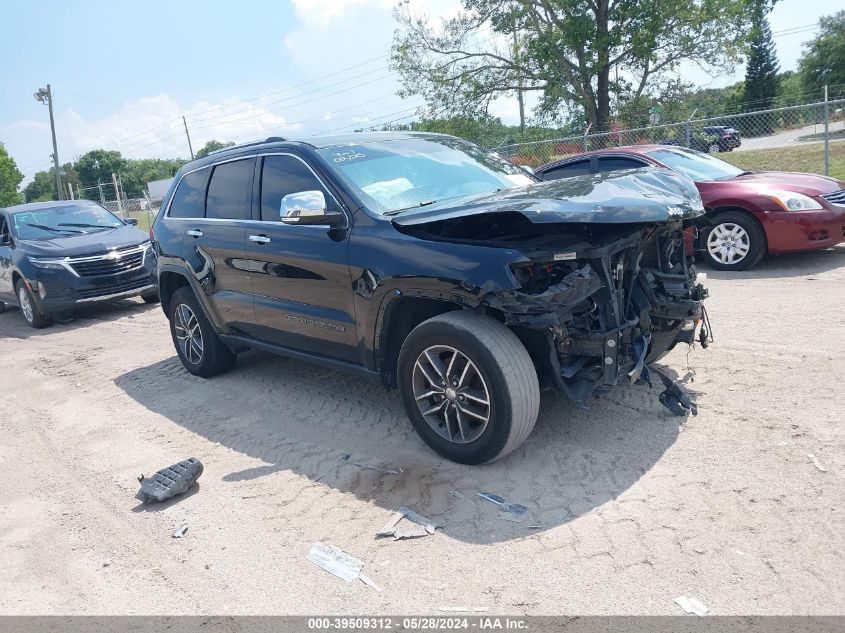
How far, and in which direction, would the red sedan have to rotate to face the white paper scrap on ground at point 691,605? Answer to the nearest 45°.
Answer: approximately 45° to its right

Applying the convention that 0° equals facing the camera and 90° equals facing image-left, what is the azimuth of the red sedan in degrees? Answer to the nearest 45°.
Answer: approximately 315°

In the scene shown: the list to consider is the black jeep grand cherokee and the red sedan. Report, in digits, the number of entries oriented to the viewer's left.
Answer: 0

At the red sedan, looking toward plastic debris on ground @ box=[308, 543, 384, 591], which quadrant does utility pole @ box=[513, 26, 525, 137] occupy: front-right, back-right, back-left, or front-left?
back-right

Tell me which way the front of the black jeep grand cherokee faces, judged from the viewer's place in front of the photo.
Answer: facing the viewer and to the right of the viewer

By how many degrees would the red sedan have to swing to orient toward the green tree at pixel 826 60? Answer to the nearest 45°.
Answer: approximately 135° to its left

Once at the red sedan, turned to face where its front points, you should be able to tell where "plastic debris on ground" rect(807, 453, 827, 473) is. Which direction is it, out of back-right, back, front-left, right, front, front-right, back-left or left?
front-right
